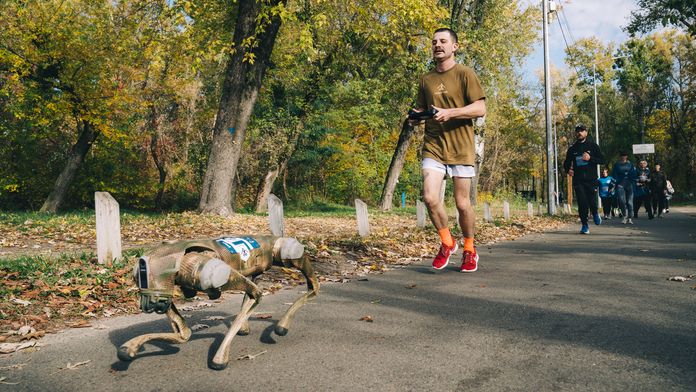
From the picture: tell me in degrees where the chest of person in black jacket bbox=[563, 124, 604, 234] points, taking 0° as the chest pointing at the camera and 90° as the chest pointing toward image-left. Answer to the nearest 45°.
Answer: approximately 0°

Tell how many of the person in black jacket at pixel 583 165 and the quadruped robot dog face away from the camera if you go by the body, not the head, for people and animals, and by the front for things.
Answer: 0

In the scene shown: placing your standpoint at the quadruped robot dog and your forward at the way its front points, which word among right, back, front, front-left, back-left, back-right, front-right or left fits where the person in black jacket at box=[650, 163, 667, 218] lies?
back

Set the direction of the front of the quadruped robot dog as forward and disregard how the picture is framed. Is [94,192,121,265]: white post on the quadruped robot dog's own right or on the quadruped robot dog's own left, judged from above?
on the quadruped robot dog's own right

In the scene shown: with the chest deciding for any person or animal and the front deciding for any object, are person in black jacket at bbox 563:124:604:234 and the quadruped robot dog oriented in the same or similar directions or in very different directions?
same or similar directions

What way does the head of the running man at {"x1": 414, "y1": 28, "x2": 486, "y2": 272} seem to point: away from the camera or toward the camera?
toward the camera

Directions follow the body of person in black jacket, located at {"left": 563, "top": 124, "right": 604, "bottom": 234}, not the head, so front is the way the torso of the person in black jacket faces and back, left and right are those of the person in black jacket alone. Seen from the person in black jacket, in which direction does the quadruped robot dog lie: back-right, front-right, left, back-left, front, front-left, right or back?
front

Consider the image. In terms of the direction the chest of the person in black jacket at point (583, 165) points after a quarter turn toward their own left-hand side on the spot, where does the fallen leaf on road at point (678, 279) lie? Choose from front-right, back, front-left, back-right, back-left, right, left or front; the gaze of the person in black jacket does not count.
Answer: right

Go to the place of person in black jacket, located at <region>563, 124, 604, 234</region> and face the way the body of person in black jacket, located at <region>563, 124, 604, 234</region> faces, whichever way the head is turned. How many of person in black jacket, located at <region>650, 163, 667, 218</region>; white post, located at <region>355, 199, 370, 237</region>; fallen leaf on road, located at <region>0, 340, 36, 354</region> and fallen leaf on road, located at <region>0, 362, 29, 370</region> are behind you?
1

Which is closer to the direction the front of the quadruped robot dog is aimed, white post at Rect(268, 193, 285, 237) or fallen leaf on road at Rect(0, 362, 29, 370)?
the fallen leaf on road

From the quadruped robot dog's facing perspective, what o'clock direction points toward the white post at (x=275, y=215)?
The white post is roughly at 5 o'clock from the quadruped robot dog.
